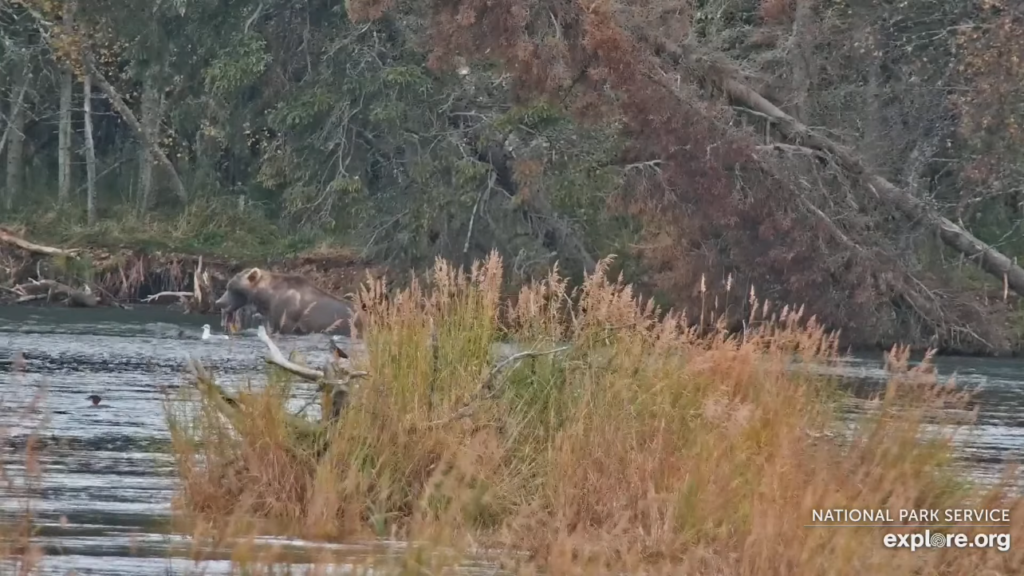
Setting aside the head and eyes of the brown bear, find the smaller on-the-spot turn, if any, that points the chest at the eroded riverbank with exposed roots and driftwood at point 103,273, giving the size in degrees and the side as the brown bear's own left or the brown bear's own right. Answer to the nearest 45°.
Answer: approximately 45° to the brown bear's own right

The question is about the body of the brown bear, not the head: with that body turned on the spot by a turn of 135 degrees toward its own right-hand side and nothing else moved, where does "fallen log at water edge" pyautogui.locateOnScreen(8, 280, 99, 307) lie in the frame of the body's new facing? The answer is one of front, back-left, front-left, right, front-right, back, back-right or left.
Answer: left

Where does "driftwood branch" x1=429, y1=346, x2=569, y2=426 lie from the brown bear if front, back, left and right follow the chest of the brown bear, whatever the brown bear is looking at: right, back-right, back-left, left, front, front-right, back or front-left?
left

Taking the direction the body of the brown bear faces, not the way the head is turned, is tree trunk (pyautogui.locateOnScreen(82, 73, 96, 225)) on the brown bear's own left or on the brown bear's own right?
on the brown bear's own right

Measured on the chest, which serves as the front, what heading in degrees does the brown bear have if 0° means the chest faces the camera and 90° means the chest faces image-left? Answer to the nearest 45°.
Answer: approximately 90°

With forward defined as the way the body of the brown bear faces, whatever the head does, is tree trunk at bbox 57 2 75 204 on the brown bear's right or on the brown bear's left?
on the brown bear's right

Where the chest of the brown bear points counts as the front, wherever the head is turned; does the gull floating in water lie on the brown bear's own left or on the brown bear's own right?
on the brown bear's own left

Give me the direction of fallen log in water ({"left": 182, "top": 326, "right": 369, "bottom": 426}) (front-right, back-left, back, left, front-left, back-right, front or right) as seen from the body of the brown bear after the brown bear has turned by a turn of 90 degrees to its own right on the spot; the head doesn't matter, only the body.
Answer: back

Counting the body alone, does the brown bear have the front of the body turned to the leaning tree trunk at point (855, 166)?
no

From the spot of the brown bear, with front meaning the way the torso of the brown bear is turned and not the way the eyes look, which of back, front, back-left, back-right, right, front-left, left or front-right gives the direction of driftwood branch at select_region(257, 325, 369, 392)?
left

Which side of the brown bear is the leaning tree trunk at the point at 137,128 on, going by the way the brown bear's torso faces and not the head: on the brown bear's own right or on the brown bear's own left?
on the brown bear's own right
